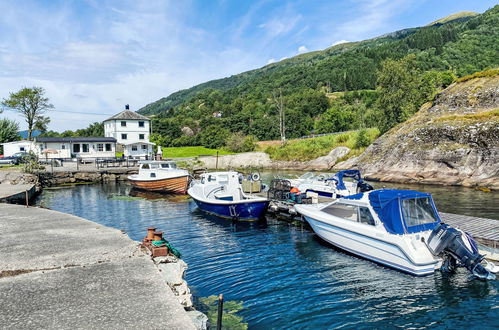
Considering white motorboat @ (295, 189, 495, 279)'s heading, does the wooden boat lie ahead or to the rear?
ahead

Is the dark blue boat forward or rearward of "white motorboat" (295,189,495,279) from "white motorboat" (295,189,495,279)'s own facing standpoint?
forward

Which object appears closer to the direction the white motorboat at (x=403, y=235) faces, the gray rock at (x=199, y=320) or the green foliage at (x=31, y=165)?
the green foliage

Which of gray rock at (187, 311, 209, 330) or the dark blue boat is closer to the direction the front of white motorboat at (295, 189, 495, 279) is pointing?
the dark blue boat

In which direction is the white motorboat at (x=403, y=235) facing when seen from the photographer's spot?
facing away from the viewer and to the left of the viewer

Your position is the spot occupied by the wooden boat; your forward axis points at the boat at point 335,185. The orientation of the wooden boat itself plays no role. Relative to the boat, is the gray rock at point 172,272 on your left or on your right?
right

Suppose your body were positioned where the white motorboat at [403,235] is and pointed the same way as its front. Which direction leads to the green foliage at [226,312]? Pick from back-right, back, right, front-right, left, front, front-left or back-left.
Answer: left

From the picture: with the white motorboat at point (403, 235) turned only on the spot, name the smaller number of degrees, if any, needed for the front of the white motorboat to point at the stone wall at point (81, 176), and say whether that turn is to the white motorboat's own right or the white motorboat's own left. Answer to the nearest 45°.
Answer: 0° — it already faces it

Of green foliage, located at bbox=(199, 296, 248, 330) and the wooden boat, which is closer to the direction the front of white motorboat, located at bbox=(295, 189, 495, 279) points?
the wooden boat

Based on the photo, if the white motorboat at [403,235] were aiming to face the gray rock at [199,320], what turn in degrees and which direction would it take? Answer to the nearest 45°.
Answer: approximately 90° to its left

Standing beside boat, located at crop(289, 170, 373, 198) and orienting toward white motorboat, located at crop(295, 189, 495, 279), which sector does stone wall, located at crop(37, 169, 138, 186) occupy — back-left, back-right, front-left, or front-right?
back-right

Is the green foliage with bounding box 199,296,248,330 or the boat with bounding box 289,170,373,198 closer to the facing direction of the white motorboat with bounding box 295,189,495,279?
the boat
